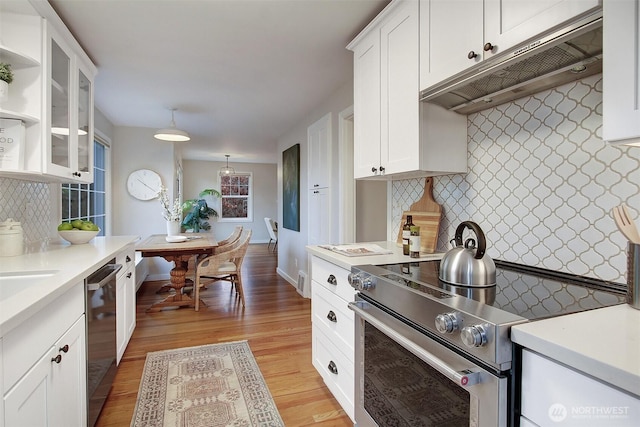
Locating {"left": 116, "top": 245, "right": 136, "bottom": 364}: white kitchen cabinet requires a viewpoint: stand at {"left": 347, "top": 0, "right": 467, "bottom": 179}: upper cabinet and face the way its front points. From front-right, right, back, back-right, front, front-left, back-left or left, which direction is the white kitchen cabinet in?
front-right

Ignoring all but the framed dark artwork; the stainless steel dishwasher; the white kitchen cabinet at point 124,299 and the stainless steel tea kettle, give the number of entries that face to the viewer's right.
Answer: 2

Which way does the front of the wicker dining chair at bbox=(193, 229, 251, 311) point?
to the viewer's left

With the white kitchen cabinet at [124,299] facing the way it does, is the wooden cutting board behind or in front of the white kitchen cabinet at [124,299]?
in front

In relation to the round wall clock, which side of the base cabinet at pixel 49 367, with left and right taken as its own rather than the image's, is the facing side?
left

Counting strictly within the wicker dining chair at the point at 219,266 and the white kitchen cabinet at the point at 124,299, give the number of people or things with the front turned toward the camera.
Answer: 0

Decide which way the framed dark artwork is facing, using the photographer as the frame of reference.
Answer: facing to the left of the viewer

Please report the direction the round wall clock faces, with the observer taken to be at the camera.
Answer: facing the viewer

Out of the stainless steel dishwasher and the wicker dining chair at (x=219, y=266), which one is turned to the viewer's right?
the stainless steel dishwasher

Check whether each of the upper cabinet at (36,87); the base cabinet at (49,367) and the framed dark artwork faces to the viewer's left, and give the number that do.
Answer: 1

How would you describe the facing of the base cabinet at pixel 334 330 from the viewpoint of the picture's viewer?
facing the viewer and to the left of the viewer

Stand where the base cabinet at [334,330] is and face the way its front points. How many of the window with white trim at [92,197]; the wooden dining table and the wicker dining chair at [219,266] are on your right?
3

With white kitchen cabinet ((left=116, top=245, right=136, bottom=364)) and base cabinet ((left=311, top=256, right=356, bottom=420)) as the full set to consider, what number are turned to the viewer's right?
1

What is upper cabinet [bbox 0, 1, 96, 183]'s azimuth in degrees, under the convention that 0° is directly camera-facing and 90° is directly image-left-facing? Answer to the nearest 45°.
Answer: approximately 315°

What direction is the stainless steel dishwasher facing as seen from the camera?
to the viewer's right

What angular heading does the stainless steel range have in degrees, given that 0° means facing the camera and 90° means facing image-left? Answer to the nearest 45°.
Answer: approximately 45°
